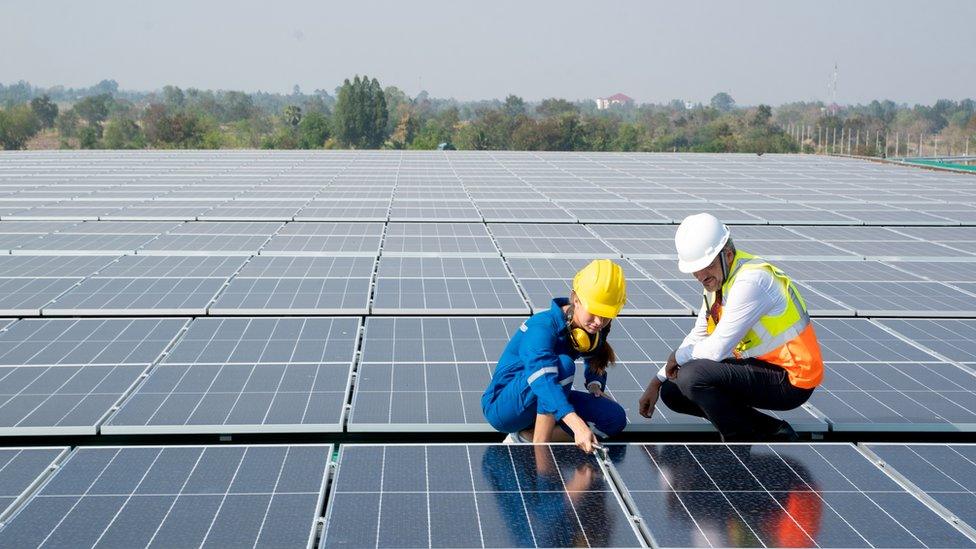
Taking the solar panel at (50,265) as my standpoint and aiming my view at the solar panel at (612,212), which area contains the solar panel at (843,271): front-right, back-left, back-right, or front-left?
front-right

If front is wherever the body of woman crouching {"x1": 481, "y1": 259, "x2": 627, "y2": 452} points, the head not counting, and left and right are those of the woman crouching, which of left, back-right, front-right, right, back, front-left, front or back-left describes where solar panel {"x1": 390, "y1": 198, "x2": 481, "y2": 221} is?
back-left

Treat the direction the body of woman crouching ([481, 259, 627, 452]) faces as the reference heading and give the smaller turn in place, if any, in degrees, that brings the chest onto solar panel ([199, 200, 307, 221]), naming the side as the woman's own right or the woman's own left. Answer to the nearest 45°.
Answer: approximately 180°

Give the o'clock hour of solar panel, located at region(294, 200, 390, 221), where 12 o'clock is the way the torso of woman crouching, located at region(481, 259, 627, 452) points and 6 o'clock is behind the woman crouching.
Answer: The solar panel is roughly at 7 o'clock from the woman crouching.

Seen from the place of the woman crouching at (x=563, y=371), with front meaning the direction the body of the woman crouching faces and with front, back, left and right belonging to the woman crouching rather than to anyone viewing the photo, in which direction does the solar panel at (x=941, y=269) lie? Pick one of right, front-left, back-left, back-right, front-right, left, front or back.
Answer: left

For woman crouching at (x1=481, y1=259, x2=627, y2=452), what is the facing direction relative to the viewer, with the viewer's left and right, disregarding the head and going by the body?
facing the viewer and to the right of the viewer

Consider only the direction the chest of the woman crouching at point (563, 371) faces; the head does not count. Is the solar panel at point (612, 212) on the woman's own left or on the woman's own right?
on the woman's own left

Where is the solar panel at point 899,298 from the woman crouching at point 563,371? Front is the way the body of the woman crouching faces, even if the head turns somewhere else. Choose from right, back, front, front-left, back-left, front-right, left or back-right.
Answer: left

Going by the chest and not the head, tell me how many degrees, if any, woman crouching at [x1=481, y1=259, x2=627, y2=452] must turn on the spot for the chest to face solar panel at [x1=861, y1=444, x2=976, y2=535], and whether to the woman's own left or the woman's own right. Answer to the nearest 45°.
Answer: approximately 45° to the woman's own left

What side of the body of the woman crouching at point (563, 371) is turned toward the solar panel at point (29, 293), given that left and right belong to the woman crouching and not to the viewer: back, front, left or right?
back

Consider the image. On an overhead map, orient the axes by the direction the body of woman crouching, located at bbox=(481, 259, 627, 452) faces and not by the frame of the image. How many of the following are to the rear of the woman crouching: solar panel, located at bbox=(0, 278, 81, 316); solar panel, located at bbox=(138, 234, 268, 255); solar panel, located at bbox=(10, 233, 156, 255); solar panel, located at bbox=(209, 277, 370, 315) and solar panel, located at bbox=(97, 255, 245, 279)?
5

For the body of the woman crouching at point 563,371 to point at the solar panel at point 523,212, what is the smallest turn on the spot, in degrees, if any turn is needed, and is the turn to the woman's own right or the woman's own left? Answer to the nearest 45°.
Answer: approximately 135° to the woman's own left

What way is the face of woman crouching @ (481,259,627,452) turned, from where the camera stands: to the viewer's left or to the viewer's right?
to the viewer's right
